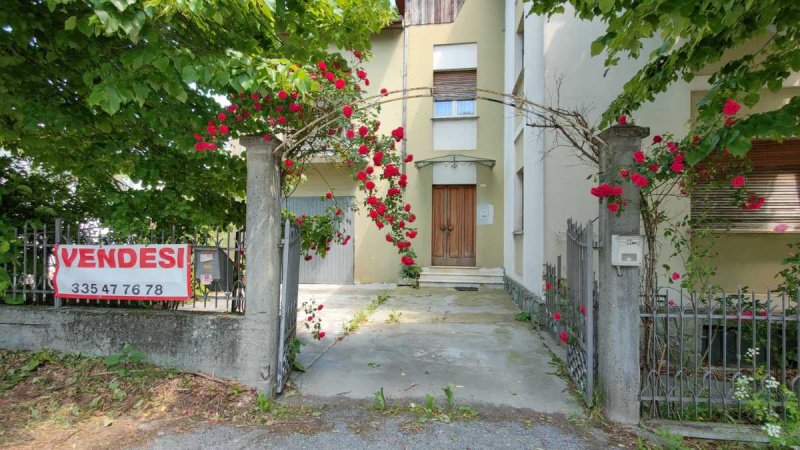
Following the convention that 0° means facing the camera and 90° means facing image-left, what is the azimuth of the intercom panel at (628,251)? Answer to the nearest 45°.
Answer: approximately 0°

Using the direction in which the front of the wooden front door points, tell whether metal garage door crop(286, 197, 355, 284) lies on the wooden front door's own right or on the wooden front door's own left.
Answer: on the wooden front door's own right

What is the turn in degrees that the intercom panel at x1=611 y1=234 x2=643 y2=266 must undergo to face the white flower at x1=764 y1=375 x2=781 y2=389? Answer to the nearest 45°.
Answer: approximately 90° to its left

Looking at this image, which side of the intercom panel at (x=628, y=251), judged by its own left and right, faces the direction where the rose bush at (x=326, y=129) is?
right

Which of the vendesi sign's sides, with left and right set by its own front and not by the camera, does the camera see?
front

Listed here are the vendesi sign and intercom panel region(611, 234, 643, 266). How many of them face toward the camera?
2

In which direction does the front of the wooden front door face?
toward the camera

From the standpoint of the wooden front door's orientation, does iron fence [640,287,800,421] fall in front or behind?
in front

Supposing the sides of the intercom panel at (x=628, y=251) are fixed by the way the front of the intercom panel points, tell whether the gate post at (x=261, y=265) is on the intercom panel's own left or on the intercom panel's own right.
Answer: on the intercom panel's own right

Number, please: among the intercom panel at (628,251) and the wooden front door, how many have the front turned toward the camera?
2

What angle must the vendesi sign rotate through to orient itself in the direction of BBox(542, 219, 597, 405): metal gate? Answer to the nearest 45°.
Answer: approximately 45° to its left

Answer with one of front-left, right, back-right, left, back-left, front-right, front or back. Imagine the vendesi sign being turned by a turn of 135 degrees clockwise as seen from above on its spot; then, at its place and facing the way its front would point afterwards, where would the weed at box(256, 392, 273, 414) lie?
back

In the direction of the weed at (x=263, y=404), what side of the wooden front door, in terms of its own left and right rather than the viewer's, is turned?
front
